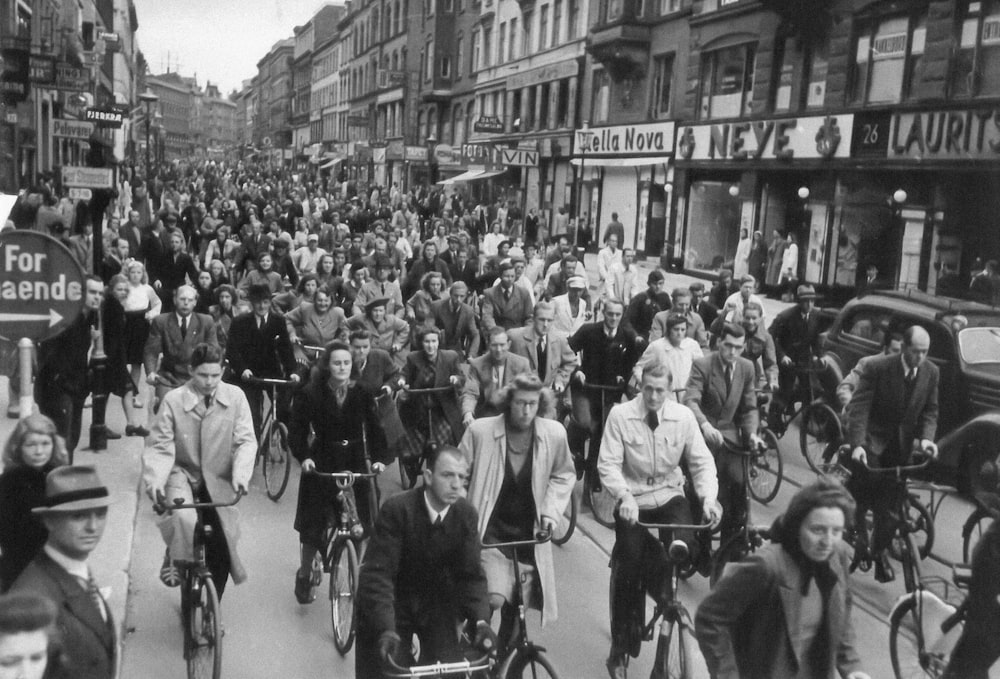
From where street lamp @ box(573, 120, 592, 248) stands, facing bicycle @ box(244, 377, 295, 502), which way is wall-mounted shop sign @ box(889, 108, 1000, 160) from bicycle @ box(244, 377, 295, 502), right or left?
left

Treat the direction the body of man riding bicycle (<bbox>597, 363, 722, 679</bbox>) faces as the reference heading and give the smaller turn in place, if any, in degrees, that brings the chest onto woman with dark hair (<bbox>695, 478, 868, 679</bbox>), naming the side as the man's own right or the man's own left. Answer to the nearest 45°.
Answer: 0° — they already face them

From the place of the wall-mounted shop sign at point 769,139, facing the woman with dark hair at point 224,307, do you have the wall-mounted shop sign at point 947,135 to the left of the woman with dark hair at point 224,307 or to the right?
left

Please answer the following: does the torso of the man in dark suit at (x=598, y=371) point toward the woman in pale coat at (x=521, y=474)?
yes

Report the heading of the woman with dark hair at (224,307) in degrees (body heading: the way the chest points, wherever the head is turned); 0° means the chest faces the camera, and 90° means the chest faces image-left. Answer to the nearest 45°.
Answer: approximately 0°

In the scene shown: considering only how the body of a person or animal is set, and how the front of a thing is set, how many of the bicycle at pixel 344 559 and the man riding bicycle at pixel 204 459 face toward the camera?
2

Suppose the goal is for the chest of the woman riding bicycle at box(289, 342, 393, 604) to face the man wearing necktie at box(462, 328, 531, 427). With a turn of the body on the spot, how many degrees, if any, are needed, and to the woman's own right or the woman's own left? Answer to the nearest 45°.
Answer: approximately 135° to the woman's own left

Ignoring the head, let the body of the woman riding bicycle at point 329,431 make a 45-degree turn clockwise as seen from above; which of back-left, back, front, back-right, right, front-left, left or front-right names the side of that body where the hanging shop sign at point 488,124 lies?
back-right
